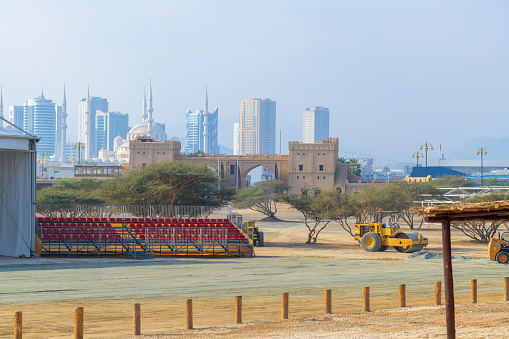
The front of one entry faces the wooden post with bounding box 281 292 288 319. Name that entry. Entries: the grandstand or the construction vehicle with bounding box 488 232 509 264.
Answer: the grandstand

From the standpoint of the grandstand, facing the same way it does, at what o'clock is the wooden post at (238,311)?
The wooden post is roughly at 12 o'clock from the grandstand.

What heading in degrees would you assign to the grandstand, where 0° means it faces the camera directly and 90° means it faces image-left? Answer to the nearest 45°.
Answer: approximately 0°

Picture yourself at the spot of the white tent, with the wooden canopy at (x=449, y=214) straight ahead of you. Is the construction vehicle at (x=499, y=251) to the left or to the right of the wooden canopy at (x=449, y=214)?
left

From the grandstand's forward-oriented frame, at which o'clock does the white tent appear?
The white tent is roughly at 2 o'clock from the grandstand.

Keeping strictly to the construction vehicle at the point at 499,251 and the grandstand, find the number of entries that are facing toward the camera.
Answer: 1

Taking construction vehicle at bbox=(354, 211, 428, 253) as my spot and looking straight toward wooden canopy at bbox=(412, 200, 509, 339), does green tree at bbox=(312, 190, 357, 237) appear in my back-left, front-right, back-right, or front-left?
back-right
